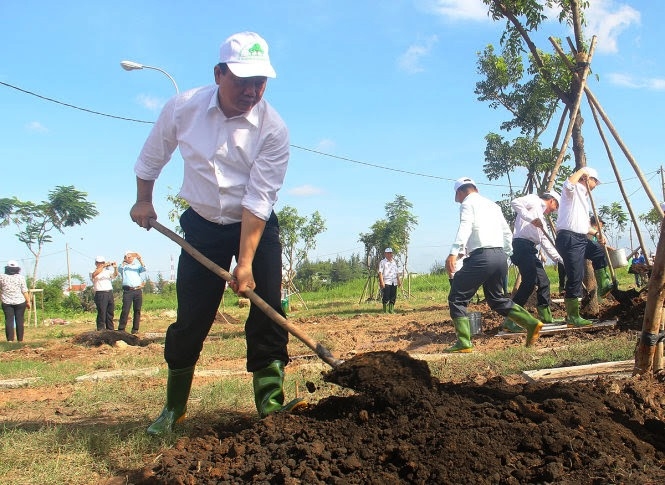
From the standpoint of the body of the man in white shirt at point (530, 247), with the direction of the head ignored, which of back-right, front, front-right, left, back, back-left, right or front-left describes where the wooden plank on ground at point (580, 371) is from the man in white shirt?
right

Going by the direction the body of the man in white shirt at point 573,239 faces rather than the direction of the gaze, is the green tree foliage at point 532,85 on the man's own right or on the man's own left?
on the man's own left

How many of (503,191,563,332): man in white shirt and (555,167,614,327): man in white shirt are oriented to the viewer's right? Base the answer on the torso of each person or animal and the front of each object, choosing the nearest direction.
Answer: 2

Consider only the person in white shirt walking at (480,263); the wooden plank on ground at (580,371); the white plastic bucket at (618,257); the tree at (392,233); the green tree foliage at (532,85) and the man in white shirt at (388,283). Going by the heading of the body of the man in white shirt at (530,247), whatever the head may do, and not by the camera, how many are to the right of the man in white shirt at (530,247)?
2

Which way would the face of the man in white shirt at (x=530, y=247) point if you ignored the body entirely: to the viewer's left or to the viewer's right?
to the viewer's right

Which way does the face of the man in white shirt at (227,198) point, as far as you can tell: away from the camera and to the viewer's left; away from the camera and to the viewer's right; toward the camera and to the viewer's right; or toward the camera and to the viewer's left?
toward the camera and to the viewer's right

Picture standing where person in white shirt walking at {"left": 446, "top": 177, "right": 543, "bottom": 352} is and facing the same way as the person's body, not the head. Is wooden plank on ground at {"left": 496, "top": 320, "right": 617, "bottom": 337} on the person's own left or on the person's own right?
on the person's own right

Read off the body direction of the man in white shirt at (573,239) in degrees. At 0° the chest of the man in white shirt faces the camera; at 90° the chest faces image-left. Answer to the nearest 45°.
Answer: approximately 270°

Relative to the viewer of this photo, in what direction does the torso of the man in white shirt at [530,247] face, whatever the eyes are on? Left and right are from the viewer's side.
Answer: facing to the right of the viewer

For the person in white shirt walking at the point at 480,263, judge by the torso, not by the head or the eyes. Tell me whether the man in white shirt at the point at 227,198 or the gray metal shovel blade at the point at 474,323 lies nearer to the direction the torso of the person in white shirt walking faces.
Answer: the gray metal shovel blade
